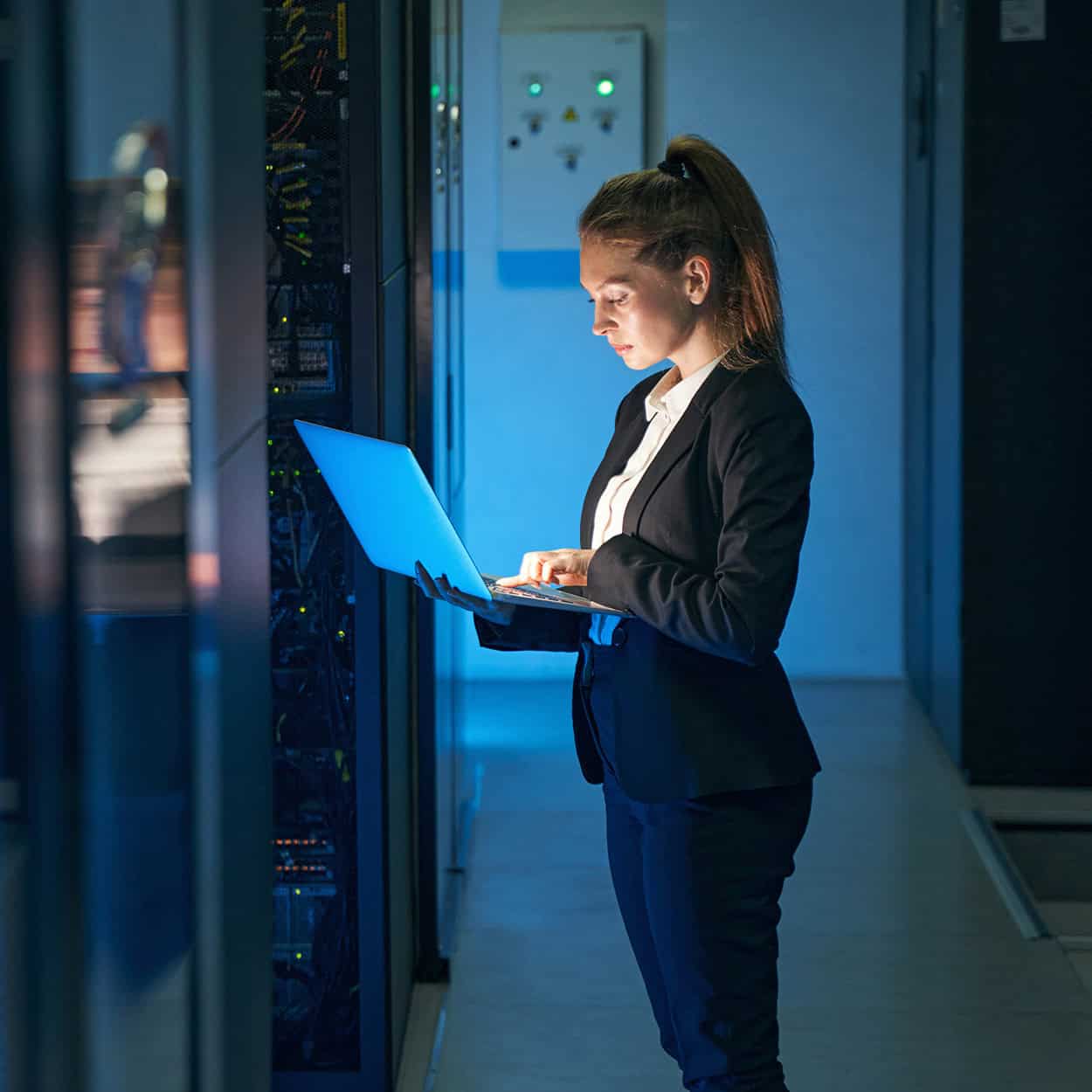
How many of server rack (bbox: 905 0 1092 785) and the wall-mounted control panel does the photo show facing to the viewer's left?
1

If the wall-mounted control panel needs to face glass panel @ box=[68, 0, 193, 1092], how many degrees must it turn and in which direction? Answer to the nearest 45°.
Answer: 0° — it already faces it

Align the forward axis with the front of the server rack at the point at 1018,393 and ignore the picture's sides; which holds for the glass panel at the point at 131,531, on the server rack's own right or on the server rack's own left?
on the server rack's own left

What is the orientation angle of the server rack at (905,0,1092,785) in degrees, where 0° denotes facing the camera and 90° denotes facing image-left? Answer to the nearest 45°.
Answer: approximately 90°

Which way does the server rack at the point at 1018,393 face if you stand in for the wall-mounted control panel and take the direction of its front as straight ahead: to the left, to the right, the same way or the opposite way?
to the right

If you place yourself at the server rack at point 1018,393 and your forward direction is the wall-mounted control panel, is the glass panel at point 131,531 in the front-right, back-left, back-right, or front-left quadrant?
back-left
